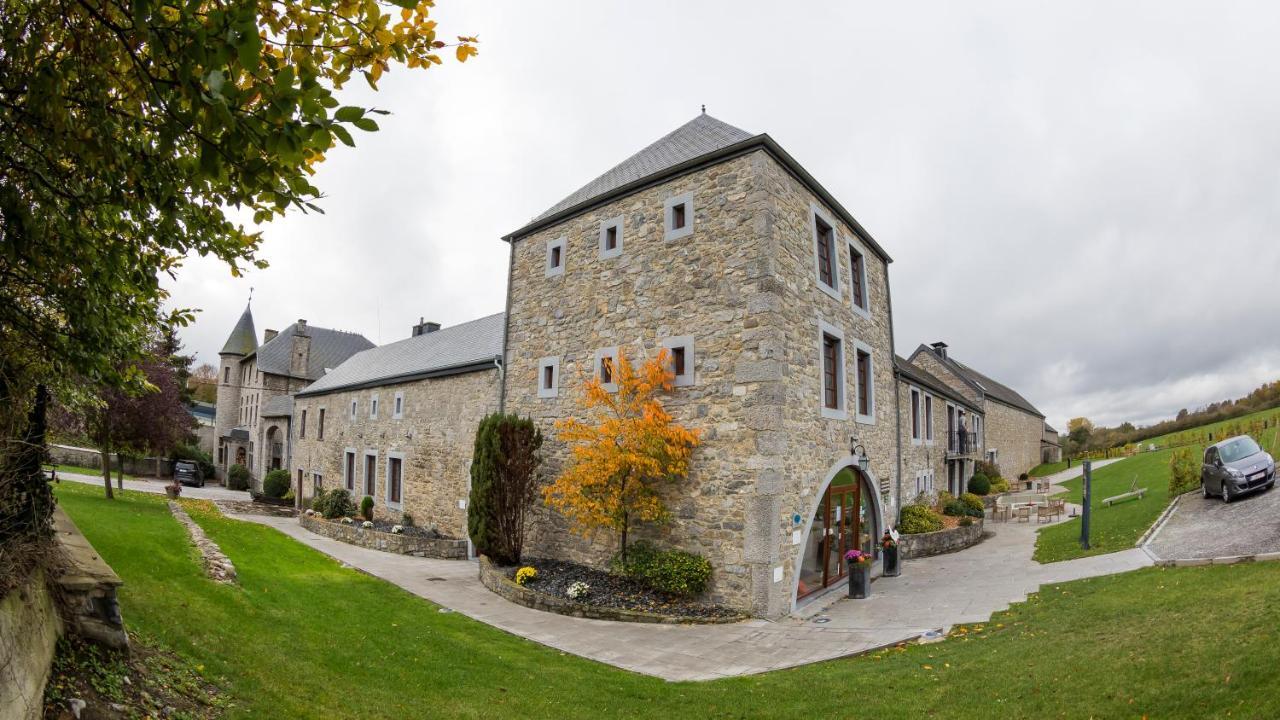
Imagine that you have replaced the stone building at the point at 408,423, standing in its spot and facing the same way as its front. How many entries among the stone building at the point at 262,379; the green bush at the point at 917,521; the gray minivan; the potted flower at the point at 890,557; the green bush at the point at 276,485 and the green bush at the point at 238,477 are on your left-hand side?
3

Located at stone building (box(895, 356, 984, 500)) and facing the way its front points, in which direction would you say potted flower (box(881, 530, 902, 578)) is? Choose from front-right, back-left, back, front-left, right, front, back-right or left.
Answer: front-right

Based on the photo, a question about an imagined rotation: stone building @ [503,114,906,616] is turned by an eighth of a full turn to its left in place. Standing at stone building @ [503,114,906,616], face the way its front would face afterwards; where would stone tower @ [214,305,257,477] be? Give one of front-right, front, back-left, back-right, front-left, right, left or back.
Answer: back-left

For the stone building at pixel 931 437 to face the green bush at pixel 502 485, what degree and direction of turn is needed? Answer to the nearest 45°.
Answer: approximately 90° to its right

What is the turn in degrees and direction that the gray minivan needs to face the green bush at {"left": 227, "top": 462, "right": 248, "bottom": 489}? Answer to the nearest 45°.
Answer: approximately 135° to its right

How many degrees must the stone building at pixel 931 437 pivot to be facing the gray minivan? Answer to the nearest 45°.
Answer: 0° — it already faces it

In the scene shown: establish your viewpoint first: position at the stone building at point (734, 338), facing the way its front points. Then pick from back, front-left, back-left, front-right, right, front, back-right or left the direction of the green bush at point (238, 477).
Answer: back

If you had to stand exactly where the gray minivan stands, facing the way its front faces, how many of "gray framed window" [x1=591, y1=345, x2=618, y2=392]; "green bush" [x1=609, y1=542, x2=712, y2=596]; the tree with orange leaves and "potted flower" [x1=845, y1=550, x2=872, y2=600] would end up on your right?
4
